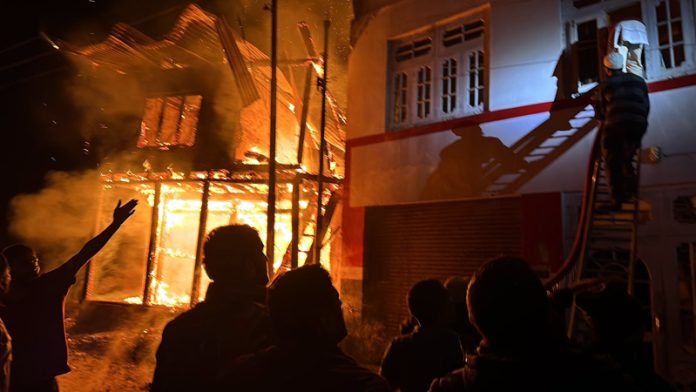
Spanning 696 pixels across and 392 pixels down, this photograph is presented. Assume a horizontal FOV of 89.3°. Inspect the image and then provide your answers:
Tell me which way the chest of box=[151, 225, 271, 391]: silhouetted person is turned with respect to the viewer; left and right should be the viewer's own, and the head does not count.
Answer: facing away from the viewer and to the right of the viewer

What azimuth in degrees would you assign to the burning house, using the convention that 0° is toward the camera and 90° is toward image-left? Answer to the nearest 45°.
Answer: approximately 0°

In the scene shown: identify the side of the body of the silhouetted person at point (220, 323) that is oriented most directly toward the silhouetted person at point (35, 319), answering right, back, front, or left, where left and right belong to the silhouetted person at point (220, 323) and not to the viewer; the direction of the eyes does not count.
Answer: left

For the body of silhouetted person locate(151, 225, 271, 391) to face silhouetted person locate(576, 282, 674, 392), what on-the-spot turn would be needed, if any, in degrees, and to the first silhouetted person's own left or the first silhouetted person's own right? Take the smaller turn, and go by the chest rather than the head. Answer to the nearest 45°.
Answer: approximately 45° to the first silhouetted person's own right

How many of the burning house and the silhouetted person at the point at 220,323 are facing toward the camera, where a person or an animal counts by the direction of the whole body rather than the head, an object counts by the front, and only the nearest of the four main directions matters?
1

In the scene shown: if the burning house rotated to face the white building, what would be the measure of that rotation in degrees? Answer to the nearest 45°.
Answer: approximately 45° to its left

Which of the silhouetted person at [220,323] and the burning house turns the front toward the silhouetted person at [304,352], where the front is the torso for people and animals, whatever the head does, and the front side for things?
the burning house

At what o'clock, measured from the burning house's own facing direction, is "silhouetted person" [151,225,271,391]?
The silhouetted person is roughly at 12 o'clock from the burning house.

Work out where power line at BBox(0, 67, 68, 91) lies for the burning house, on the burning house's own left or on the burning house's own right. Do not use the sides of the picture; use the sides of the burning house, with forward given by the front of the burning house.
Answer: on the burning house's own right

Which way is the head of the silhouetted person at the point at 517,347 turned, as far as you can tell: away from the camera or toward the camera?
away from the camera

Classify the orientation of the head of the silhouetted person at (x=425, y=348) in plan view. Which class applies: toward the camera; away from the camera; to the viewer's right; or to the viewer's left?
away from the camera

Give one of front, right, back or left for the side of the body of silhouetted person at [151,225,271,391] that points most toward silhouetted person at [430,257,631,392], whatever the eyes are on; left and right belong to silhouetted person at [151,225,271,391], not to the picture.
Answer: right
